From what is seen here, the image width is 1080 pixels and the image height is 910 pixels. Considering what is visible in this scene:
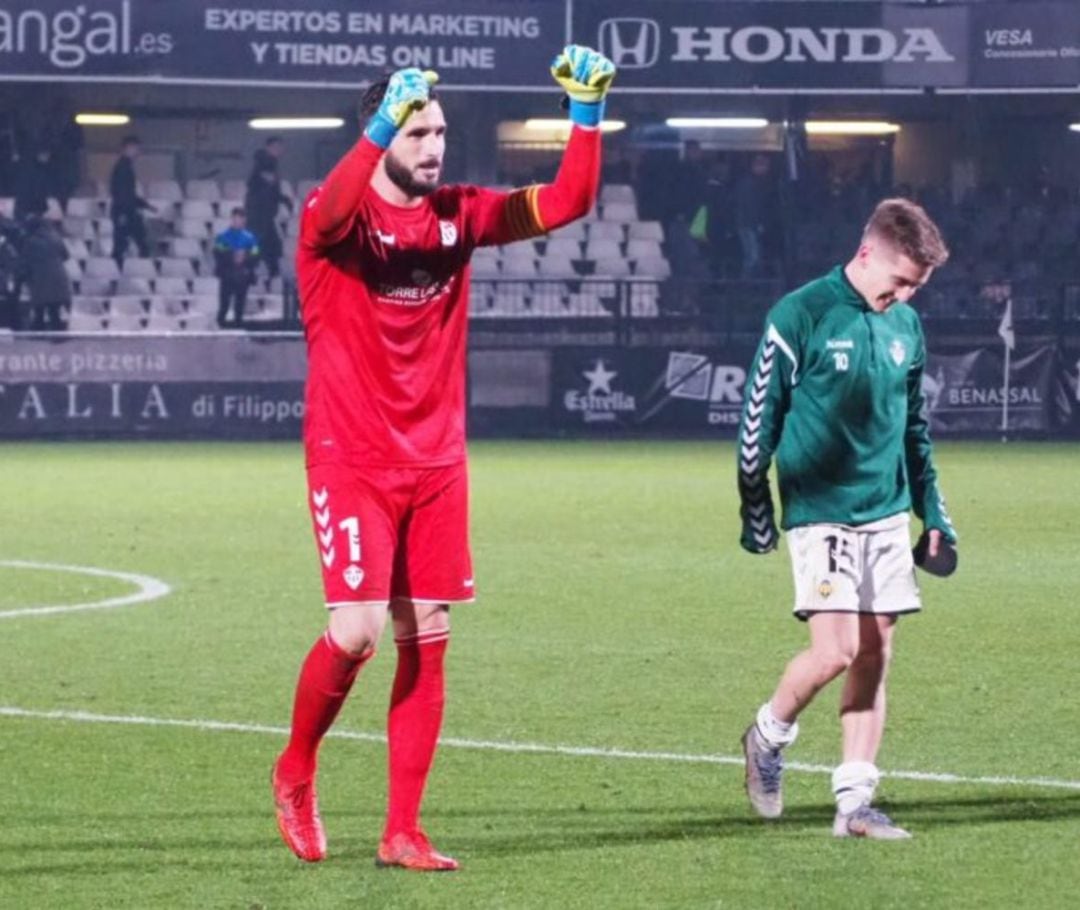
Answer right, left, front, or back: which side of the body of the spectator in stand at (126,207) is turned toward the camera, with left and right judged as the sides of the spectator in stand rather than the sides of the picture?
right

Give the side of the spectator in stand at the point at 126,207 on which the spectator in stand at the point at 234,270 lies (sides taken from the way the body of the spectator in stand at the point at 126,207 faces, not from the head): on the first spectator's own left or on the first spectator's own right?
on the first spectator's own right

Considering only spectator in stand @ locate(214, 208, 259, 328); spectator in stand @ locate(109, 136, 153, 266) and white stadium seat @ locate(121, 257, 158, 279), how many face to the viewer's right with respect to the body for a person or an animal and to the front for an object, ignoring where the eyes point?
1

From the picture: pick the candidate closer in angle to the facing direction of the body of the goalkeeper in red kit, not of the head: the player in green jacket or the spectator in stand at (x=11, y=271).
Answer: the player in green jacket

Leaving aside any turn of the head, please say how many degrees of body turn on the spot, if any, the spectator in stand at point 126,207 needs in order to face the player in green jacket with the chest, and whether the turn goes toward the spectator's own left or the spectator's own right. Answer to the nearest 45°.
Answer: approximately 90° to the spectator's own right

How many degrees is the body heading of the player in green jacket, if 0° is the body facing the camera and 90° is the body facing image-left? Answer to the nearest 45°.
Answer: approximately 315°

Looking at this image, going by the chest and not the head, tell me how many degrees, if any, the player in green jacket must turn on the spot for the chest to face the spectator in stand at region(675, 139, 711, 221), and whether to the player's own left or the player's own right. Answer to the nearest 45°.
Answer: approximately 135° to the player's own left

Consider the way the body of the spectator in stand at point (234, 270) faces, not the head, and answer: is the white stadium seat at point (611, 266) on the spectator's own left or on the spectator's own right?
on the spectator's own left

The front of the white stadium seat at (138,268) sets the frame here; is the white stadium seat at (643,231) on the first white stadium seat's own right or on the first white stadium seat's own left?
on the first white stadium seat's own left

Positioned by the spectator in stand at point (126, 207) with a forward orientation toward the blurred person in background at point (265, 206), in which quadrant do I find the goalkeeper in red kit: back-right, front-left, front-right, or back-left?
front-right

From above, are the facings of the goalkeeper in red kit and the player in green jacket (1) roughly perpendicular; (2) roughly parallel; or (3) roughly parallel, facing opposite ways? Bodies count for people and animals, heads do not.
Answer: roughly parallel

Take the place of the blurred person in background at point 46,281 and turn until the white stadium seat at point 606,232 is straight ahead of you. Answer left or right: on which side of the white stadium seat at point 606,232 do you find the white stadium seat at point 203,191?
left

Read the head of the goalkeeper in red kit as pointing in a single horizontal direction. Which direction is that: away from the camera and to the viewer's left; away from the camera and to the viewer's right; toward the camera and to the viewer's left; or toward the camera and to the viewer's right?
toward the camera and to the viewer's right

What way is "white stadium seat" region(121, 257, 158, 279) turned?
toward the camera

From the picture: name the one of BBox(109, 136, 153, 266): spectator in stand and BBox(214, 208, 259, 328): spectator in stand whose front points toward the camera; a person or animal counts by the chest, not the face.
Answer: BBox(214, 208, 259, 328): spectator in stand
